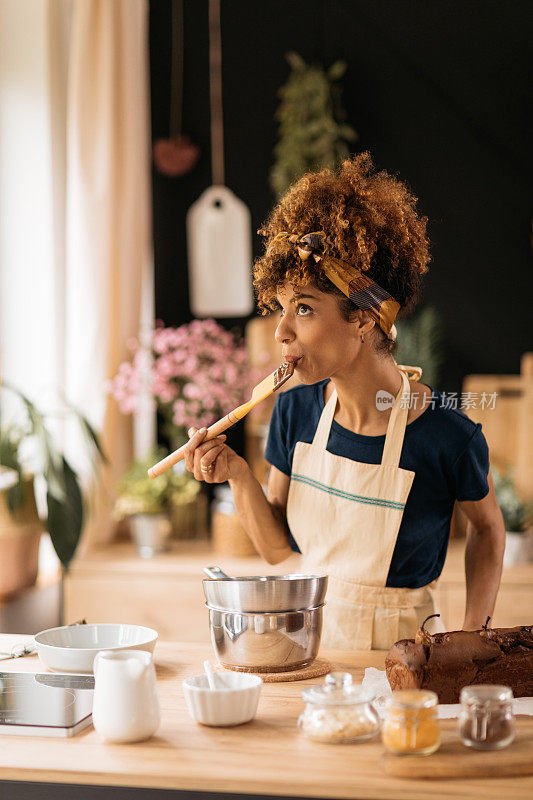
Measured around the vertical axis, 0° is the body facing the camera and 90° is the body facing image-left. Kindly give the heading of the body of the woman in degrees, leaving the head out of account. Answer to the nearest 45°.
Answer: approximately 45°

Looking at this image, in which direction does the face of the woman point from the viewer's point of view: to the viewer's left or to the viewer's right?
to the viewer's left

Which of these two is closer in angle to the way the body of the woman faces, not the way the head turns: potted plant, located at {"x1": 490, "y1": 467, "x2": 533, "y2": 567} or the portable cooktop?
the portable cooktop

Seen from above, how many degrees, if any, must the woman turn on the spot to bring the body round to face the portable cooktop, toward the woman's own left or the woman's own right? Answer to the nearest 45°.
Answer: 0° — they already face it
